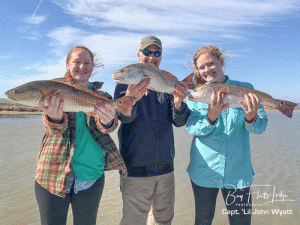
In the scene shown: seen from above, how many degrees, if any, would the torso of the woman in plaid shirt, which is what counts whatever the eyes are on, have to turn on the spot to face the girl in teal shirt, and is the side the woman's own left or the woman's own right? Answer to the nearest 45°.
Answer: approximately 90° to the woman's own left

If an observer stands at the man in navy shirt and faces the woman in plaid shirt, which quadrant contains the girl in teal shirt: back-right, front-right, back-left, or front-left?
back-left

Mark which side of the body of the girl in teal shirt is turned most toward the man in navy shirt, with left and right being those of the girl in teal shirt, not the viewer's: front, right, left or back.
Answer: right

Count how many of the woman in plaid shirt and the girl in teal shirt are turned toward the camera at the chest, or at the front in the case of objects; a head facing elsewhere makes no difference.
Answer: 2

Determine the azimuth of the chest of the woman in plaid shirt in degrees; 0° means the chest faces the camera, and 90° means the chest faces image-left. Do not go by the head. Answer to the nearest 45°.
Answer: approximately 0°

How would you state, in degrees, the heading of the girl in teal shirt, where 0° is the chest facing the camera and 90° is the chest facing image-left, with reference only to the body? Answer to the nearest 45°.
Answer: approximately 0°
